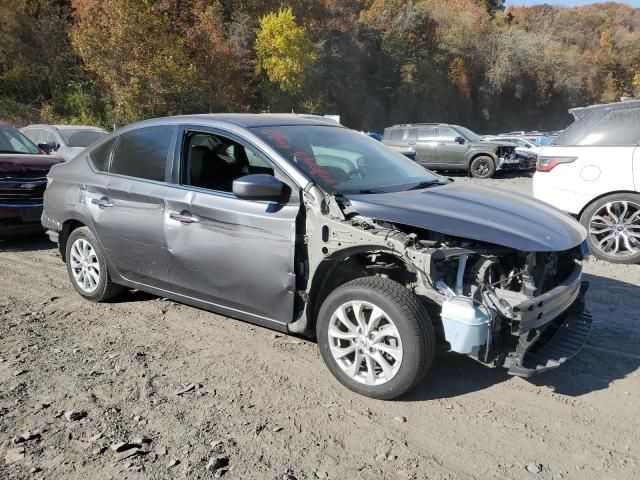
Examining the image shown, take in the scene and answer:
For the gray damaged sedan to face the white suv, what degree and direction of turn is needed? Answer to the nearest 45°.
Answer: approximately 90° to its left

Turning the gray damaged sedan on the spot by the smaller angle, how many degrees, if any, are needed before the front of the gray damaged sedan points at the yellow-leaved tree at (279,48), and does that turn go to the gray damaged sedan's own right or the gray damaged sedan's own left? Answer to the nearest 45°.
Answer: approximately 135° to the gray damaged sedan's own left

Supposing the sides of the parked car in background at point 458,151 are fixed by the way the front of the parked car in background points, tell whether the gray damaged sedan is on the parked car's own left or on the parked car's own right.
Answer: on the parked car's own right

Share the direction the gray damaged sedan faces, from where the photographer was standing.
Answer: facing the viewer and to the right of the viewer

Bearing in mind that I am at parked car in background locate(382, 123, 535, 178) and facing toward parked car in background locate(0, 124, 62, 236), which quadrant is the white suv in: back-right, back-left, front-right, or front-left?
front-left

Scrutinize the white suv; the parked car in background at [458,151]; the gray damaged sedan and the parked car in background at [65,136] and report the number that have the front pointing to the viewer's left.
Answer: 0

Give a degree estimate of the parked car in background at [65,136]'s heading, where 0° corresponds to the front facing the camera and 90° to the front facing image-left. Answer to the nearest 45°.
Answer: approximately 315°

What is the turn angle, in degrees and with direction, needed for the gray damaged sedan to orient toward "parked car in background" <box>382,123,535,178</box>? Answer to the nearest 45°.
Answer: approximately 135° to its left

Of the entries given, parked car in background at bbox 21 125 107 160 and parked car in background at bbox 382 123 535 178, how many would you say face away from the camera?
0

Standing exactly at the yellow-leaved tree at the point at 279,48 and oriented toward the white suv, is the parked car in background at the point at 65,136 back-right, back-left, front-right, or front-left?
front-right

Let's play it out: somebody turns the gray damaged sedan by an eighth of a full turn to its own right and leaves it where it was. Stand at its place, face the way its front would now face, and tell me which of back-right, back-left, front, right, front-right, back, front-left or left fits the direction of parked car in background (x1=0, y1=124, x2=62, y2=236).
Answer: back-right

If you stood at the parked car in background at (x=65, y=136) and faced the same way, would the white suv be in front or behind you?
in front

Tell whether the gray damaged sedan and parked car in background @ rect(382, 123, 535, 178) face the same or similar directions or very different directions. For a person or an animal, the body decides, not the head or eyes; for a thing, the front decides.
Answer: same or similar directions

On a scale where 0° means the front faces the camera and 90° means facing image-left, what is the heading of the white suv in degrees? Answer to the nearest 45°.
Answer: approximately 270°
